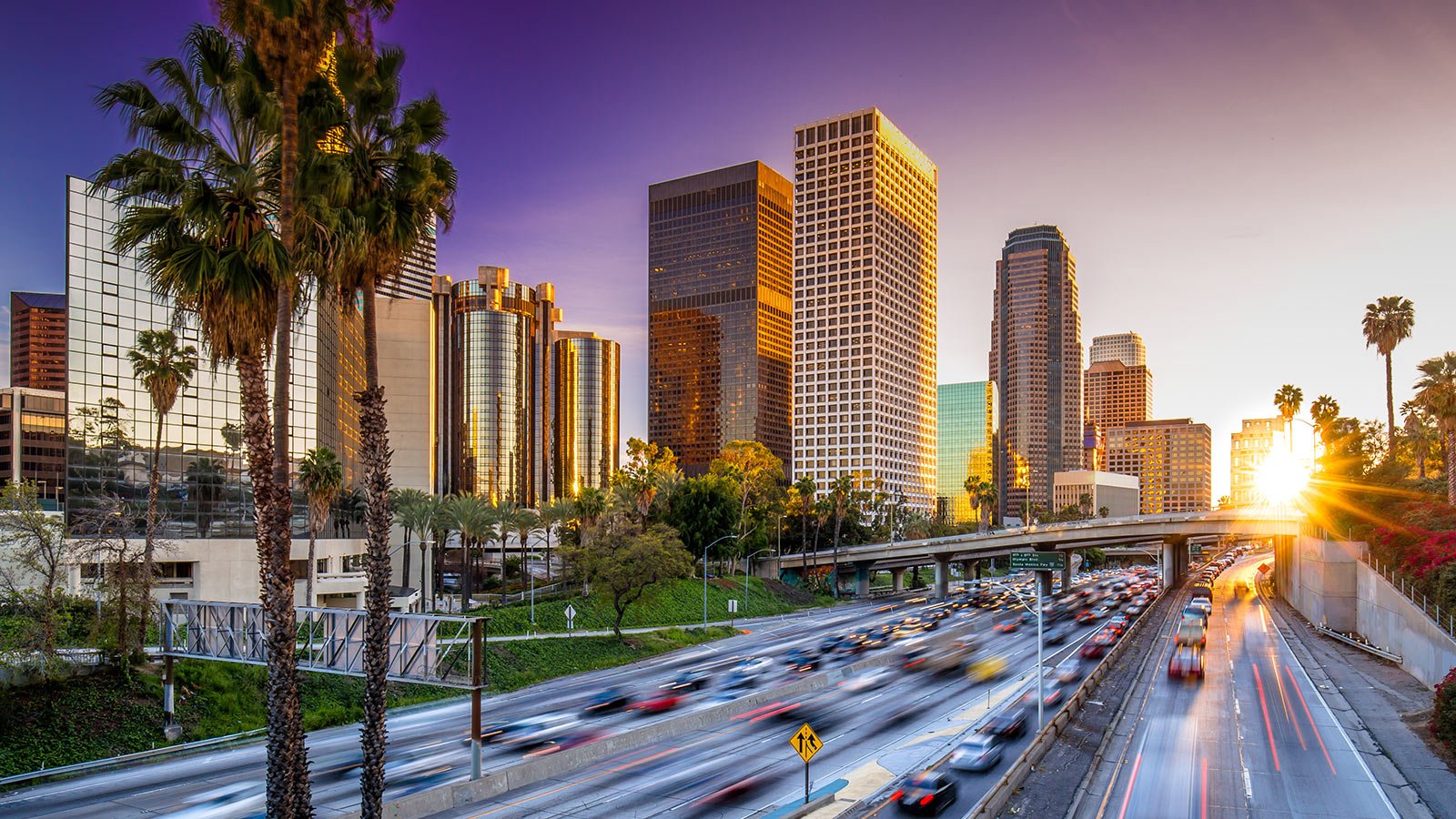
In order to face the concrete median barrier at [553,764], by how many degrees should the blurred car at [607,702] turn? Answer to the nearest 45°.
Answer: approximately 45° to its left

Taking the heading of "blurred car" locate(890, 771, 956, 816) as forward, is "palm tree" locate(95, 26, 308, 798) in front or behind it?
behind

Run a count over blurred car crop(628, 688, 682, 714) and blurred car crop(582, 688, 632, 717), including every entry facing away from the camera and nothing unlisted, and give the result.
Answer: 0

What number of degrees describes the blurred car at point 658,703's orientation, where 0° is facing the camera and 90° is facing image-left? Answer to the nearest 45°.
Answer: approximately 45°

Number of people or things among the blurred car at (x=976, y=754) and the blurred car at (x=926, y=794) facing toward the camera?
0

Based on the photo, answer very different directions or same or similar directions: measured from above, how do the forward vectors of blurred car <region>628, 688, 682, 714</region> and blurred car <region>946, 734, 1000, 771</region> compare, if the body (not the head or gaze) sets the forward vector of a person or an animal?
very different directions

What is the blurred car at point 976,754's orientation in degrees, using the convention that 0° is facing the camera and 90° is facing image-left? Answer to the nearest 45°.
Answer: approximately 225°
